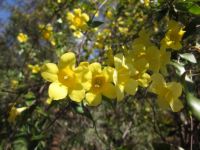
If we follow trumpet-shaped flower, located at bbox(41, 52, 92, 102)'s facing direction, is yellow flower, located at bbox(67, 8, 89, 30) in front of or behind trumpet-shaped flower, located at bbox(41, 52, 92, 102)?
behind

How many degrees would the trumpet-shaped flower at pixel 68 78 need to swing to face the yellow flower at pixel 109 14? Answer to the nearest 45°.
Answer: approximately 180°

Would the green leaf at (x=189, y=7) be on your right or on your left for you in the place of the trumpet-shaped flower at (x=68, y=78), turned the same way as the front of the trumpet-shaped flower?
on your left

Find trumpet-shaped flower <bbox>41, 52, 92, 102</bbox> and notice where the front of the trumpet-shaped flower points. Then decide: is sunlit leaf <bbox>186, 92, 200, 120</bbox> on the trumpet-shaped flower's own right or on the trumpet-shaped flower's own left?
on the trumpet-shaped flower's own left

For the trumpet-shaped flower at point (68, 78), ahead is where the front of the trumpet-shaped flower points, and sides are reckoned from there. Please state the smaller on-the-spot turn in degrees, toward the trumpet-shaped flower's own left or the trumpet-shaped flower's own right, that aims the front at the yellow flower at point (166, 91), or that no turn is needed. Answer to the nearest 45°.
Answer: approximately 90° to the trumpet-shaped flower's own left

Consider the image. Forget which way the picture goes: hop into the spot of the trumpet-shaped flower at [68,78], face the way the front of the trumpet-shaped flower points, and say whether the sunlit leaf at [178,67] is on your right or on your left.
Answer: on your left

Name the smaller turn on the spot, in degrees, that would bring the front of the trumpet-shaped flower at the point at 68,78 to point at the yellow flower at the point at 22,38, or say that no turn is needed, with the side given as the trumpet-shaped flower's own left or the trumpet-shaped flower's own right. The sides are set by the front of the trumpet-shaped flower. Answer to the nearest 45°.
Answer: approximately 180°

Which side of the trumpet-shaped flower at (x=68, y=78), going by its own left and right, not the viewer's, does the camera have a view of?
front
